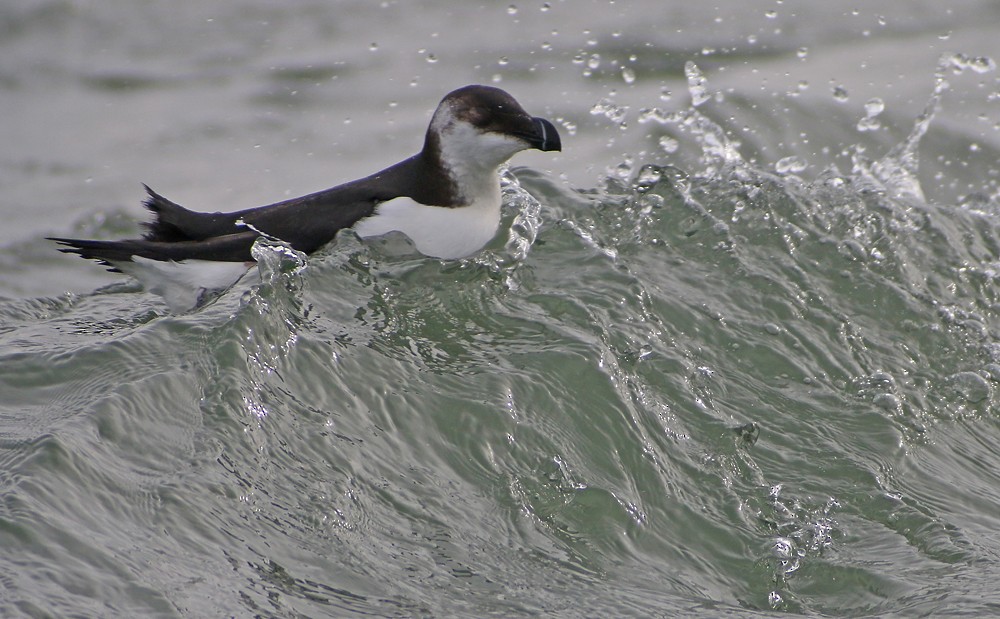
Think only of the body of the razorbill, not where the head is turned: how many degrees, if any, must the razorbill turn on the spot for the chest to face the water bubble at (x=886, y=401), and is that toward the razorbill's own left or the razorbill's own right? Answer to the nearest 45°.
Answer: approximately 45° to the razorbill's own right

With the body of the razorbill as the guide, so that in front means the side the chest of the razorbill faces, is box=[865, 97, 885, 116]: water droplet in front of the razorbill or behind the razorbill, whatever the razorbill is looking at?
in front

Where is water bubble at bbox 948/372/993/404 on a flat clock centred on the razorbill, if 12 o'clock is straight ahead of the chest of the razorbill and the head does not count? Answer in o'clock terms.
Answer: The water bubble is roughly at 1 o'clock from the razorbill.

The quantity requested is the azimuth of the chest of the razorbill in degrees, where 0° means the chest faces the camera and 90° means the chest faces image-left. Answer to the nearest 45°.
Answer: approximately 270°

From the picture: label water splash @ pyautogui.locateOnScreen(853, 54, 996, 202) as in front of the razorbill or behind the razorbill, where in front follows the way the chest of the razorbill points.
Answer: in front

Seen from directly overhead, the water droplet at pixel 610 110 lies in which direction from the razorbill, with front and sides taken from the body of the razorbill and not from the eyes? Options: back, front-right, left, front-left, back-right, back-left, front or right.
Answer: front-left

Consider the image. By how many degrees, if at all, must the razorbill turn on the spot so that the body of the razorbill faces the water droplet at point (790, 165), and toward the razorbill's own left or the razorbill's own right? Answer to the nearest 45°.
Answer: approximately 45° to the razorbill's own left

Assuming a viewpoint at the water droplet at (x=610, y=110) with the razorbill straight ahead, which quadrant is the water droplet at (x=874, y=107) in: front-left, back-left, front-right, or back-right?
back-left
